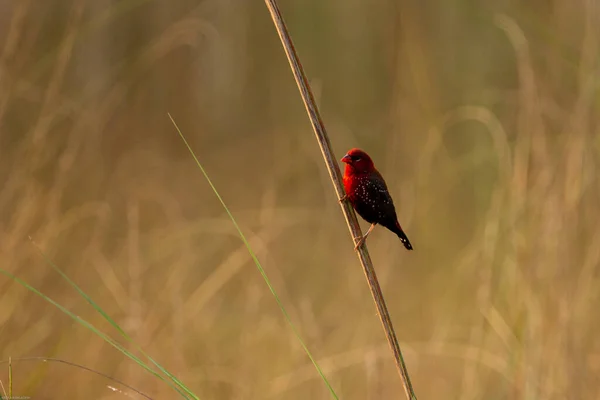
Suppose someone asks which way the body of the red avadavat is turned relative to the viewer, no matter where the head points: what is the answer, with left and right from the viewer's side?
facing to the left of the viewer
